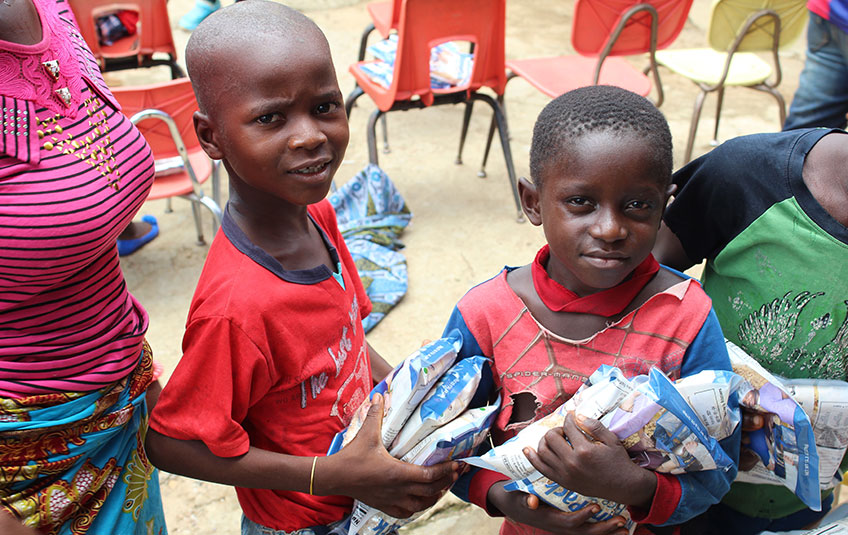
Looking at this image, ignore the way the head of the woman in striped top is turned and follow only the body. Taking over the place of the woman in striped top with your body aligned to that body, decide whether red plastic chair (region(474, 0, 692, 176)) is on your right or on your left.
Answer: on your left

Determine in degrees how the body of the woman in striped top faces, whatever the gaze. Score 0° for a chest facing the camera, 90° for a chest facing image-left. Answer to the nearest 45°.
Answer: approximately 315°

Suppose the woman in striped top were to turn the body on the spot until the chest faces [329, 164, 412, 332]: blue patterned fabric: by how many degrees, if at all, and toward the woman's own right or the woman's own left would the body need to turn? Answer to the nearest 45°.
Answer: approximately 90° to the woman's own left

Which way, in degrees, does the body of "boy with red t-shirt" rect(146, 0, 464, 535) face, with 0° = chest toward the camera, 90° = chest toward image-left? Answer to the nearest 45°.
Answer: approximately 315°

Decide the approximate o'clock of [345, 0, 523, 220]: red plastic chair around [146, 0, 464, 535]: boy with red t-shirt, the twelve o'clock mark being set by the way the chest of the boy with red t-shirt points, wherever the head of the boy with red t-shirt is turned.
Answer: The red plastic chair is roughly at 8 o'clock from the boy with red t-shirt.
